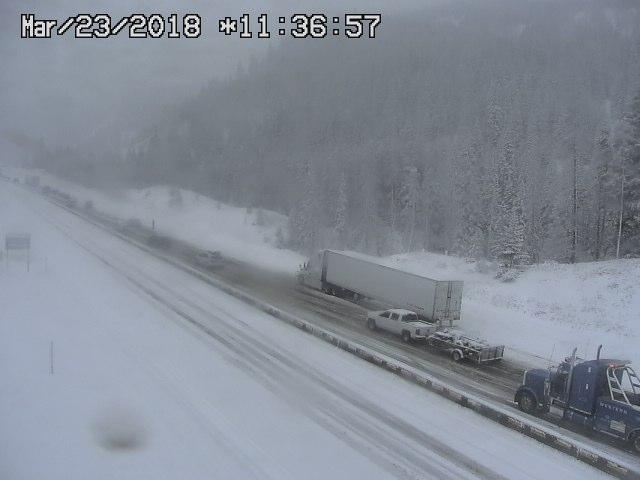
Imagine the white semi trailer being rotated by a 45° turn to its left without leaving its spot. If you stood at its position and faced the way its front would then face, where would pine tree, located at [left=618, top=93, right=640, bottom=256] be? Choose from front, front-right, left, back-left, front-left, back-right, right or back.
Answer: back-right

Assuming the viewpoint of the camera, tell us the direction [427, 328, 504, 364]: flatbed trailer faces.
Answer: facing away from the viewer and to the left of the viewer

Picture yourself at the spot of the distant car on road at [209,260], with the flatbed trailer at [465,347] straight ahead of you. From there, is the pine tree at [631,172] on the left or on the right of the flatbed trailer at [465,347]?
left

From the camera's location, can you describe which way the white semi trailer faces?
facing away from the viewer and to the left of the viewer

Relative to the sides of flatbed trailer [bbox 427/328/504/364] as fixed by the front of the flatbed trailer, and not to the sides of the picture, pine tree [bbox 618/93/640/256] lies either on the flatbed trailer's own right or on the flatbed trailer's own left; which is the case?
on the flatbed trailer's own right

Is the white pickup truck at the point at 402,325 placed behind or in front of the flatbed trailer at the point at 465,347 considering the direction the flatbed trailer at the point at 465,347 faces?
in front

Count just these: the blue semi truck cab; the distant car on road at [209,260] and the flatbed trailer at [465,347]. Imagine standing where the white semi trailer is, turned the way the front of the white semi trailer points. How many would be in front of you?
1
